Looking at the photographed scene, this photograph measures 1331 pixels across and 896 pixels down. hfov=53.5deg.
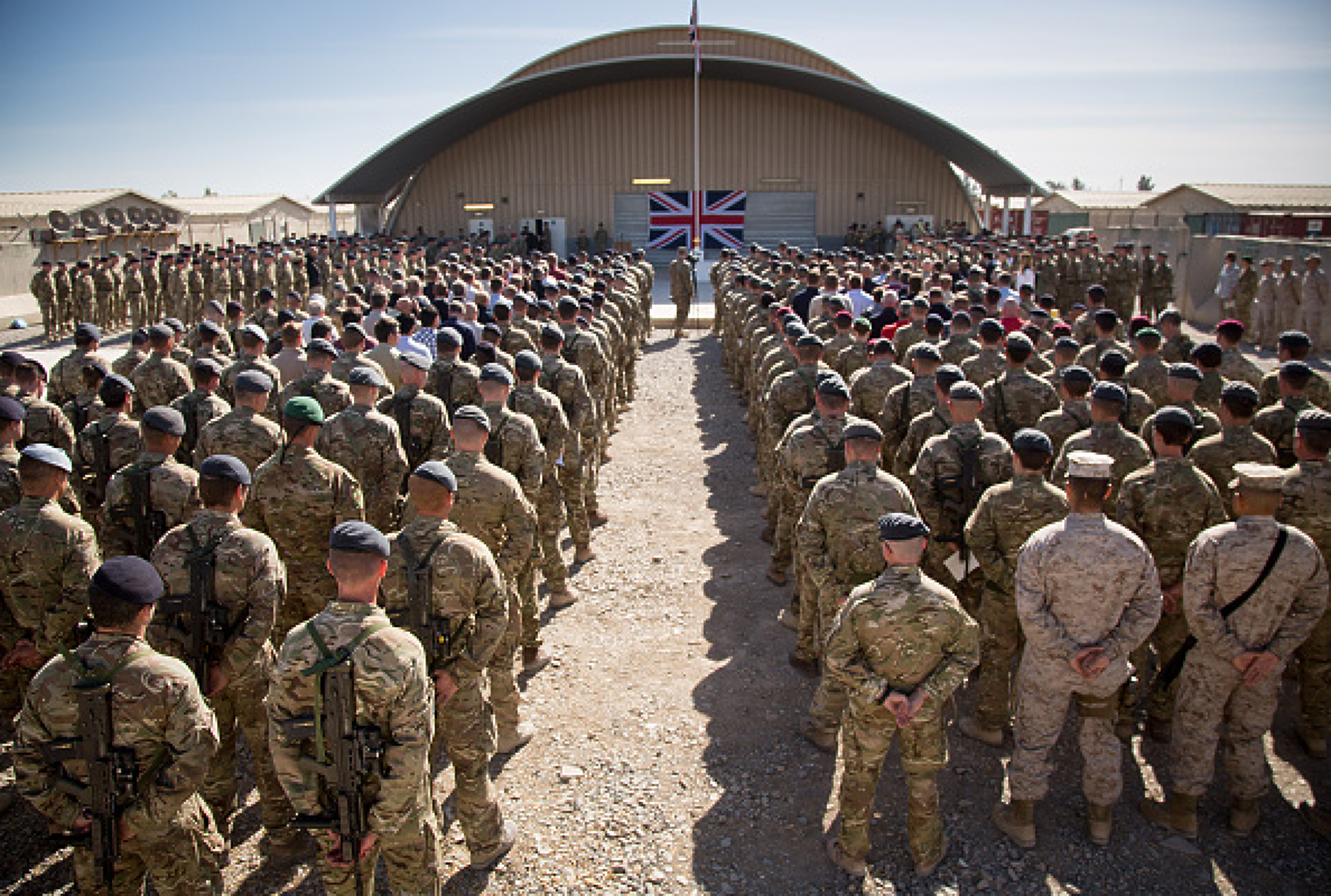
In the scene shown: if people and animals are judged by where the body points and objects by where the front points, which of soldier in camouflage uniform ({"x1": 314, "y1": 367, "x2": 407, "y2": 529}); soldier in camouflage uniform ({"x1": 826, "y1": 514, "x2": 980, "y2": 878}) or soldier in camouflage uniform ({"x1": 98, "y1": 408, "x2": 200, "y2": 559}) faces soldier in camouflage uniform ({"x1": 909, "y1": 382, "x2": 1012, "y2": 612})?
soldier in camouflage uniform ({"x1": 826, "y1": 514, "x2": 980, "y2": 878})

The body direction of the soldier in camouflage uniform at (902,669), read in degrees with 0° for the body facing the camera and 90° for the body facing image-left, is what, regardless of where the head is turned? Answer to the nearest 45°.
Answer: approximately 180°

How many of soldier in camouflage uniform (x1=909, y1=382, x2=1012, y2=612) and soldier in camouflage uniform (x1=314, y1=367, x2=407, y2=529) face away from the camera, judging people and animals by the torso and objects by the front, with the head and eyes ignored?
2

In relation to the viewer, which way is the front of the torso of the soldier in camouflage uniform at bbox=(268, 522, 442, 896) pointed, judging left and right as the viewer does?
facing away from the viewer

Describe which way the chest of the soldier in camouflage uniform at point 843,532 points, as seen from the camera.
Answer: away from the camera

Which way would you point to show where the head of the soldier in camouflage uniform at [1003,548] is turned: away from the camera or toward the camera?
away from the camera

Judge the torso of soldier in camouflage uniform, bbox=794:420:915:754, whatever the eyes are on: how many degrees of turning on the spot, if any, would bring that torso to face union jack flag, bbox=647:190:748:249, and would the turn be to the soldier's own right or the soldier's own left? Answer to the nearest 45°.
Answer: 0° — they already face it

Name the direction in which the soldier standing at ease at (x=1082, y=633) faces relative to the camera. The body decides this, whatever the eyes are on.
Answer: away from the camera

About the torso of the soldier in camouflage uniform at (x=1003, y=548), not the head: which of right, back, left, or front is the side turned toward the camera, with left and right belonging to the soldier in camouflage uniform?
back

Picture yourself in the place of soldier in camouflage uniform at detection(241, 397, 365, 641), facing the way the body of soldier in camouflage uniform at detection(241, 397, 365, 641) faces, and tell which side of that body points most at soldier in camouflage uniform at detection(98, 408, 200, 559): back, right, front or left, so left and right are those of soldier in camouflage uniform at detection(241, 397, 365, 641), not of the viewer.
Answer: left

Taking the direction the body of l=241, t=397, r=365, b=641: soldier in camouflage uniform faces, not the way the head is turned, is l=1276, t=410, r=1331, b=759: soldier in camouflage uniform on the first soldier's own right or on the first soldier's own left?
on the first soldier's own right

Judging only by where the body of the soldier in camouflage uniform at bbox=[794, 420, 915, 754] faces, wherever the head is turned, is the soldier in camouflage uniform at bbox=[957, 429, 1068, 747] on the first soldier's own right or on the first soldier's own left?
on the first soldier's own right

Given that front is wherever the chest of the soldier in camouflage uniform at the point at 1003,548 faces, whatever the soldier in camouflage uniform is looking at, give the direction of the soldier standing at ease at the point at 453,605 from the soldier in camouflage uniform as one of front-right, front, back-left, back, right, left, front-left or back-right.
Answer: back-left

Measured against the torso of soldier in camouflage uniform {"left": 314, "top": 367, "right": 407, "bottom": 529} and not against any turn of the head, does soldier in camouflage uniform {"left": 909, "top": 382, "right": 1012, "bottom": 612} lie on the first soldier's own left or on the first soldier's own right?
on the first soldier's own right

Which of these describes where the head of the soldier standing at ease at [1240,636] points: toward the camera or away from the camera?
away from the camera
